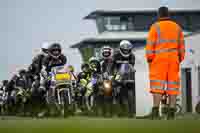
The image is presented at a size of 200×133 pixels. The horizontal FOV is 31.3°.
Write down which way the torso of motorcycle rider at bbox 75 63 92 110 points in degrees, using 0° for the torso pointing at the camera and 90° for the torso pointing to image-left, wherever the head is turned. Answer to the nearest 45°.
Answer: approximately 0°

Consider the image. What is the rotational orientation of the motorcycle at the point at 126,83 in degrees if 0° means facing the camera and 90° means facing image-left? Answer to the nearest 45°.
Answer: approximately 0°

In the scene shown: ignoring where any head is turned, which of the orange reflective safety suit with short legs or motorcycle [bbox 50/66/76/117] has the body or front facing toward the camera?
the motorcycle

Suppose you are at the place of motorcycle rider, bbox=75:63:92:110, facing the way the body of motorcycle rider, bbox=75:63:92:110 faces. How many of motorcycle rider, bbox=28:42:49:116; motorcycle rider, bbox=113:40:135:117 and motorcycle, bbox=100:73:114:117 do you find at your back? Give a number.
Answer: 0

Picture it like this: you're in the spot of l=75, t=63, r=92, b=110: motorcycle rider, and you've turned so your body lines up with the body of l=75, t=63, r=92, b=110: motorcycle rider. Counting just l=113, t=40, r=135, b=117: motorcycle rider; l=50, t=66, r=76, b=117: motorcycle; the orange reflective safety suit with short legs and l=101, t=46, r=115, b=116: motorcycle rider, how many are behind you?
0

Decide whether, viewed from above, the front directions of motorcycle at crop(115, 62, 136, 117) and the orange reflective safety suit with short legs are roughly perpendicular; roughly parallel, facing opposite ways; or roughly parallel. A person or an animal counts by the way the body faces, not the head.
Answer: roughly parallel, facing opposite ways

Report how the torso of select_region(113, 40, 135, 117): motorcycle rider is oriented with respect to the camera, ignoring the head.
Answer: toward the camera

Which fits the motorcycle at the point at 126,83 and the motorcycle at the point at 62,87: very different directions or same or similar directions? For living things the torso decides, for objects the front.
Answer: same or similar directions

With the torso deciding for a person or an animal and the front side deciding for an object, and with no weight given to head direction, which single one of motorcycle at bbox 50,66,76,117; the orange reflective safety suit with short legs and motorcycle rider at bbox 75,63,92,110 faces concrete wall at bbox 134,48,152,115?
the orange reflective safety suit with short legs

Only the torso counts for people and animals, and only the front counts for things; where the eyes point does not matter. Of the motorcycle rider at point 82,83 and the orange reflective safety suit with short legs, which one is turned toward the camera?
the motorcycle rider

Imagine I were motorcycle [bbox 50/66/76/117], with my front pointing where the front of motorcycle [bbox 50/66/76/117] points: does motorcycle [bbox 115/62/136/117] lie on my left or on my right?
on my left

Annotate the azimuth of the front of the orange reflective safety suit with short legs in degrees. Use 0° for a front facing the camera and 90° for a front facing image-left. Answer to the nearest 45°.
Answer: approximately 180°

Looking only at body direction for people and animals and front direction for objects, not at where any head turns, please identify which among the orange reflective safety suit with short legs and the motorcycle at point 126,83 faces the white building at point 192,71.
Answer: the orange reflective safety suit with short legs

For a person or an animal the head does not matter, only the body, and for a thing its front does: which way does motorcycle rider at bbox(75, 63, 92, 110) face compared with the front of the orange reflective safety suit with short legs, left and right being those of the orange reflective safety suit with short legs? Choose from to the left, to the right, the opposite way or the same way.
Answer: the opposite way
